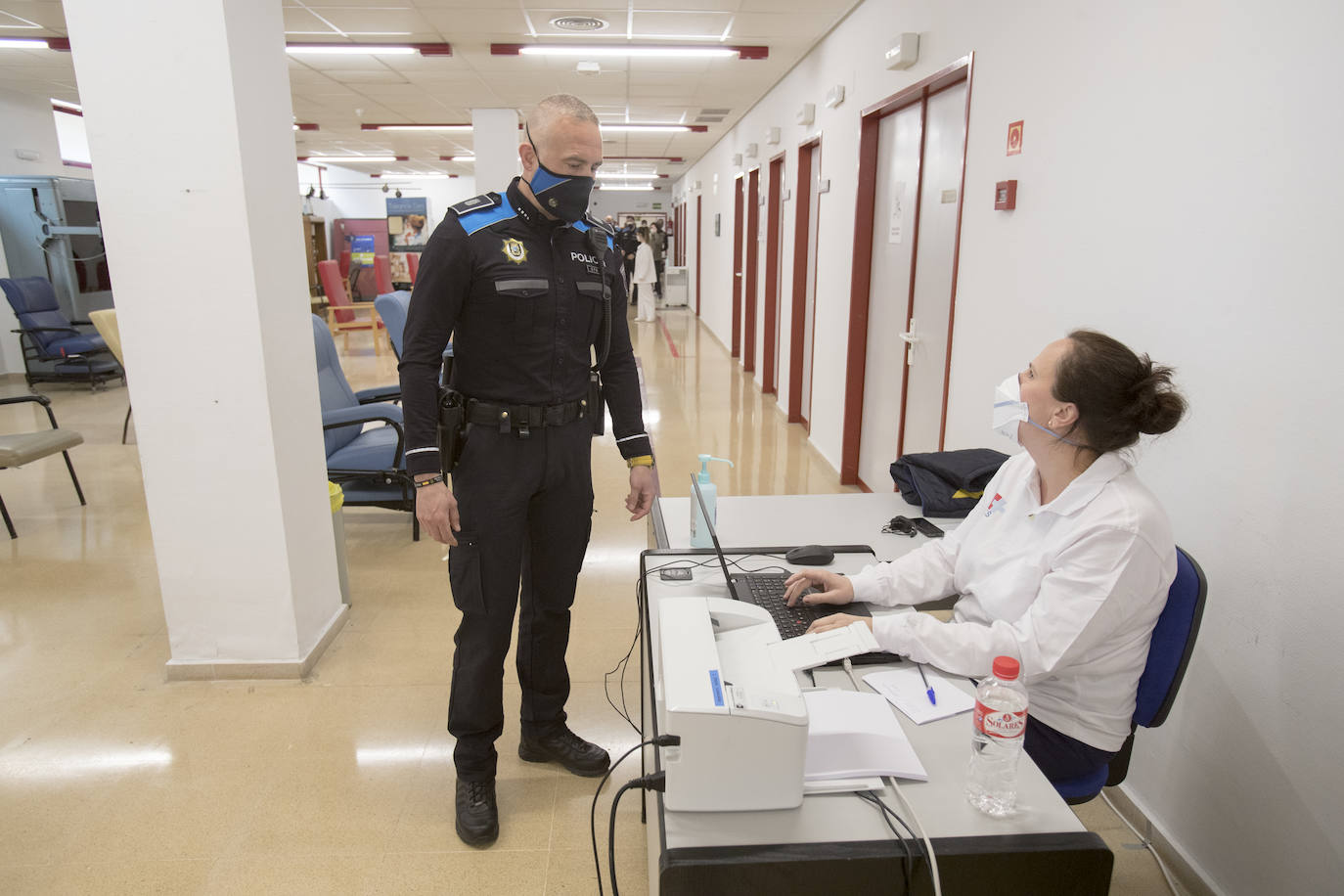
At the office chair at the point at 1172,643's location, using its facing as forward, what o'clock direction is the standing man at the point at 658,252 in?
The standing man is roughly at 2 o'clock from the office chair.

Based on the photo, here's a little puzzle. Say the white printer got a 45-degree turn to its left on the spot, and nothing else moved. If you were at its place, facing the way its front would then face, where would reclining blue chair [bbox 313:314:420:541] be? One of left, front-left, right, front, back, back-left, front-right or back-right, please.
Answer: left

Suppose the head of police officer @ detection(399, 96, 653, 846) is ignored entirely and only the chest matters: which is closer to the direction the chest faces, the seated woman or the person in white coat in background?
the seated woman

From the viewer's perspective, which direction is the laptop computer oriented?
to the viewer's right

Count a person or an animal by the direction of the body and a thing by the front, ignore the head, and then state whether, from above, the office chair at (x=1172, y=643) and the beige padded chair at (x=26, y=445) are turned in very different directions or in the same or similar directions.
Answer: very different directions

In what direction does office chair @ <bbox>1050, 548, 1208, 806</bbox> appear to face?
to the viewer's left

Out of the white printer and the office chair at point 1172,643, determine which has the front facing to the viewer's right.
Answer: the white printer

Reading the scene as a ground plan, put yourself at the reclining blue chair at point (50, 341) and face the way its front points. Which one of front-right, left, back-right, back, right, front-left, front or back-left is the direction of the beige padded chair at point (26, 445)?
front-right

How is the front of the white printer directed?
to the viewer's right

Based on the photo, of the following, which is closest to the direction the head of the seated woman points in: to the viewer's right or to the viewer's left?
to the viewer's left

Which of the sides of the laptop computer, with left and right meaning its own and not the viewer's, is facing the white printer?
right

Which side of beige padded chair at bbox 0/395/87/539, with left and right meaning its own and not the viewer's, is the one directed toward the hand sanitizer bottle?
front
